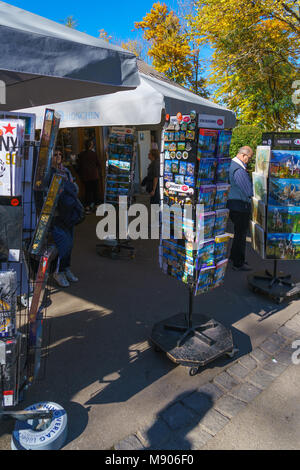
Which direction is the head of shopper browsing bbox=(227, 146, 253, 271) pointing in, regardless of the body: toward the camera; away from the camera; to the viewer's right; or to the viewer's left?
to the viewer's right

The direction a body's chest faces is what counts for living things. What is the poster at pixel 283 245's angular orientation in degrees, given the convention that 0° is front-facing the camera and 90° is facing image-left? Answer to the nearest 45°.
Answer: approximately 0°

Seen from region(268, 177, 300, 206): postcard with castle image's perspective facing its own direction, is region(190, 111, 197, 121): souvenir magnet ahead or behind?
ahead

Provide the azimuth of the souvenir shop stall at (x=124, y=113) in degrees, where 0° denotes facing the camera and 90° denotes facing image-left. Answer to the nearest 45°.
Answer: approximately 45°

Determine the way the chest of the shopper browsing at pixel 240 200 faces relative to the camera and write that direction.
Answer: to the viewer's right
